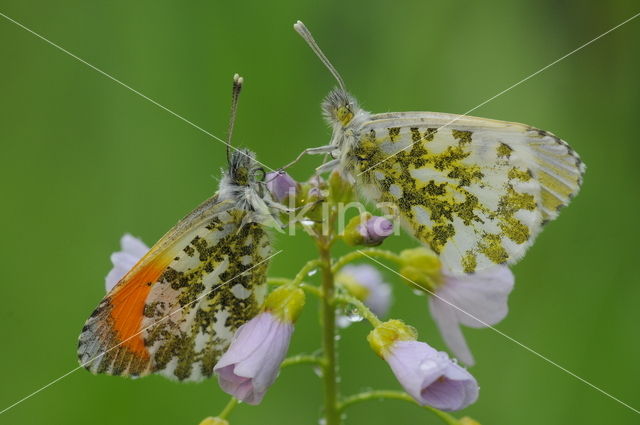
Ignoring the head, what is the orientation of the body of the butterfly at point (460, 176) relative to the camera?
to the viewer's left

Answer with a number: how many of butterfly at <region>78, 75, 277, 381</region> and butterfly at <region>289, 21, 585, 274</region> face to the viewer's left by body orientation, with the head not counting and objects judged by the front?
1

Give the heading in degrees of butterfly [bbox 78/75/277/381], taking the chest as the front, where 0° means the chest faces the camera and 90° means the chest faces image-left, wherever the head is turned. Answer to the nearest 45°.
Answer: approximately 270°

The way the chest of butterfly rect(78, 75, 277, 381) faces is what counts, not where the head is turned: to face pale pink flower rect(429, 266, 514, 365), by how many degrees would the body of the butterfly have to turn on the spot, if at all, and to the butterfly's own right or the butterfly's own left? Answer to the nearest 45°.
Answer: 0° — it already faces it
